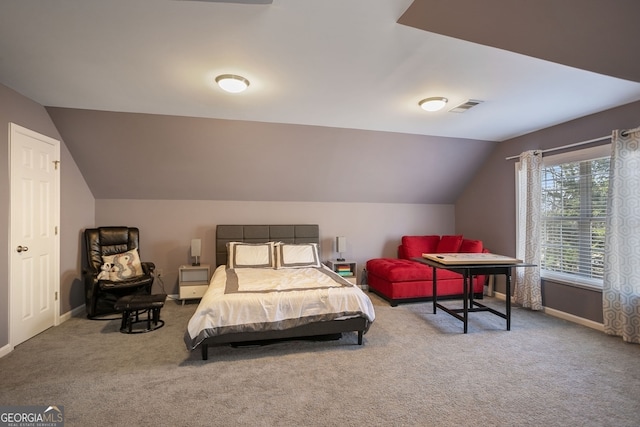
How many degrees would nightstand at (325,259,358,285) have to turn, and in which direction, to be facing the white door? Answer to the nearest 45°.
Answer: approximately 45° to its right

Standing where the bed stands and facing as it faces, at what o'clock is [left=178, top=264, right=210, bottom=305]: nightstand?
The nightstand is roughly at 5 o'clock from the bed.

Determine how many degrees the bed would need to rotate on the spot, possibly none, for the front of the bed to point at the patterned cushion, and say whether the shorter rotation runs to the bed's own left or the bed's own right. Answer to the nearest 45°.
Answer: approximately 135° to the bed's own right

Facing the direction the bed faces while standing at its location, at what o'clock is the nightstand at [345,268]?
The nightstand is roughly at 7 o'clock from the bed.

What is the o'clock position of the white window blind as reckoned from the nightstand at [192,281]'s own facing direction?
The white window blind is roughly at 10 o'clock from the nightstand.

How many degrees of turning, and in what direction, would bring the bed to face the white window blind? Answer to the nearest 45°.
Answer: approximately 90° to its left

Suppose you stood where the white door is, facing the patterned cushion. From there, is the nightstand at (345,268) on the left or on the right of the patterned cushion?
right

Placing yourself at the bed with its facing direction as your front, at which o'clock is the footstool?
The footstool is roughly at 4 o'clock from the bed.

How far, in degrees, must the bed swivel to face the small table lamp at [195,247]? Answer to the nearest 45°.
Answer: approximately 135° to its right

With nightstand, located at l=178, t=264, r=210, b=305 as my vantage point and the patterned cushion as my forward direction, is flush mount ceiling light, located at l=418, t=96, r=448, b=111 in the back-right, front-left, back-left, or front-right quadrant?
back-left

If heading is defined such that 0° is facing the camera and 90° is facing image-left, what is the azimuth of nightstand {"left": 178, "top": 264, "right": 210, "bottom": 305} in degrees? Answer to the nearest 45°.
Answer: approximately 0°

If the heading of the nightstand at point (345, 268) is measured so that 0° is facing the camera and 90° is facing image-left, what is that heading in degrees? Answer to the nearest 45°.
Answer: approximately 0°

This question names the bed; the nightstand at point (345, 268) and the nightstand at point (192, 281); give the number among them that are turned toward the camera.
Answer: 3
